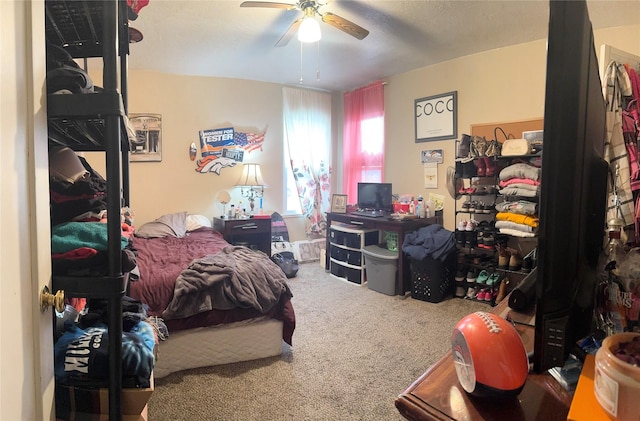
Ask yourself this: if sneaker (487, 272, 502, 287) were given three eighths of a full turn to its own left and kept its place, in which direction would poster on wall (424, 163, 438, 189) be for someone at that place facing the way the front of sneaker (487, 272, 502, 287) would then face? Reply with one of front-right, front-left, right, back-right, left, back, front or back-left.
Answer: back-left

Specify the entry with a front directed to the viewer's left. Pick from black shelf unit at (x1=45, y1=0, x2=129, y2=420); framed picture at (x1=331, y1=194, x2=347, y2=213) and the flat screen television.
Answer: the flat screen television

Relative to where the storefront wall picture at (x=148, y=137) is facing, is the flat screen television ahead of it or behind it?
ahead

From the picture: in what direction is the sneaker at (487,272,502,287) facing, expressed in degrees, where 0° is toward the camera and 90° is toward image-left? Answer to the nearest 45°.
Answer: approximately 45°

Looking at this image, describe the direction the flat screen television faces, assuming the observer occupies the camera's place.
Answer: facing to the left of the viewer

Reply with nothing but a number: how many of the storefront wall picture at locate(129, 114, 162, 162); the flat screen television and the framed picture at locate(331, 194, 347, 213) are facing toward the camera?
2

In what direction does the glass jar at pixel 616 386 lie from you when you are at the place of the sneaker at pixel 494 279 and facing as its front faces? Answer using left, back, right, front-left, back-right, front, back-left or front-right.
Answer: front-left

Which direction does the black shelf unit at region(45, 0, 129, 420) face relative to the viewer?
to the viewer's right

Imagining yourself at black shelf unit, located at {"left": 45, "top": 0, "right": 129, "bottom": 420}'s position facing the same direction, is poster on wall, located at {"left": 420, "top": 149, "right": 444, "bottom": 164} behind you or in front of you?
in front

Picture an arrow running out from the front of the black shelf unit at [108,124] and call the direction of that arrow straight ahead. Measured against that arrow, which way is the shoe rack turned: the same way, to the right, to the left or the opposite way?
the opposite way
